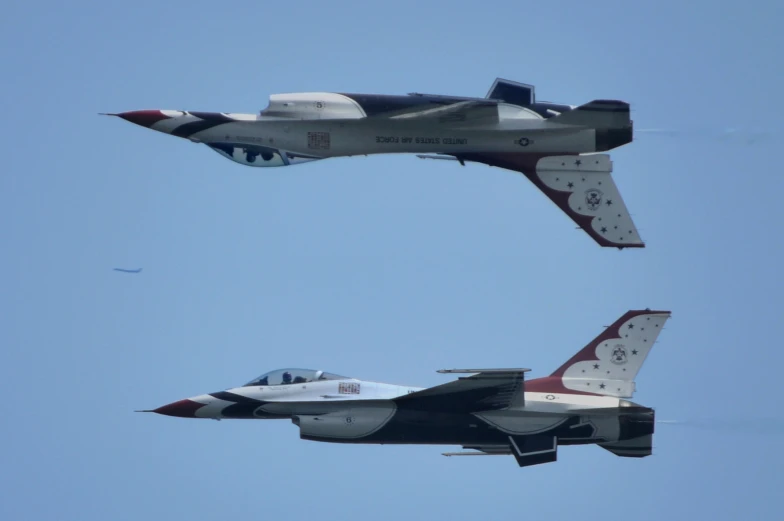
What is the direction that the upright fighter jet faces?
to the viewer's left
